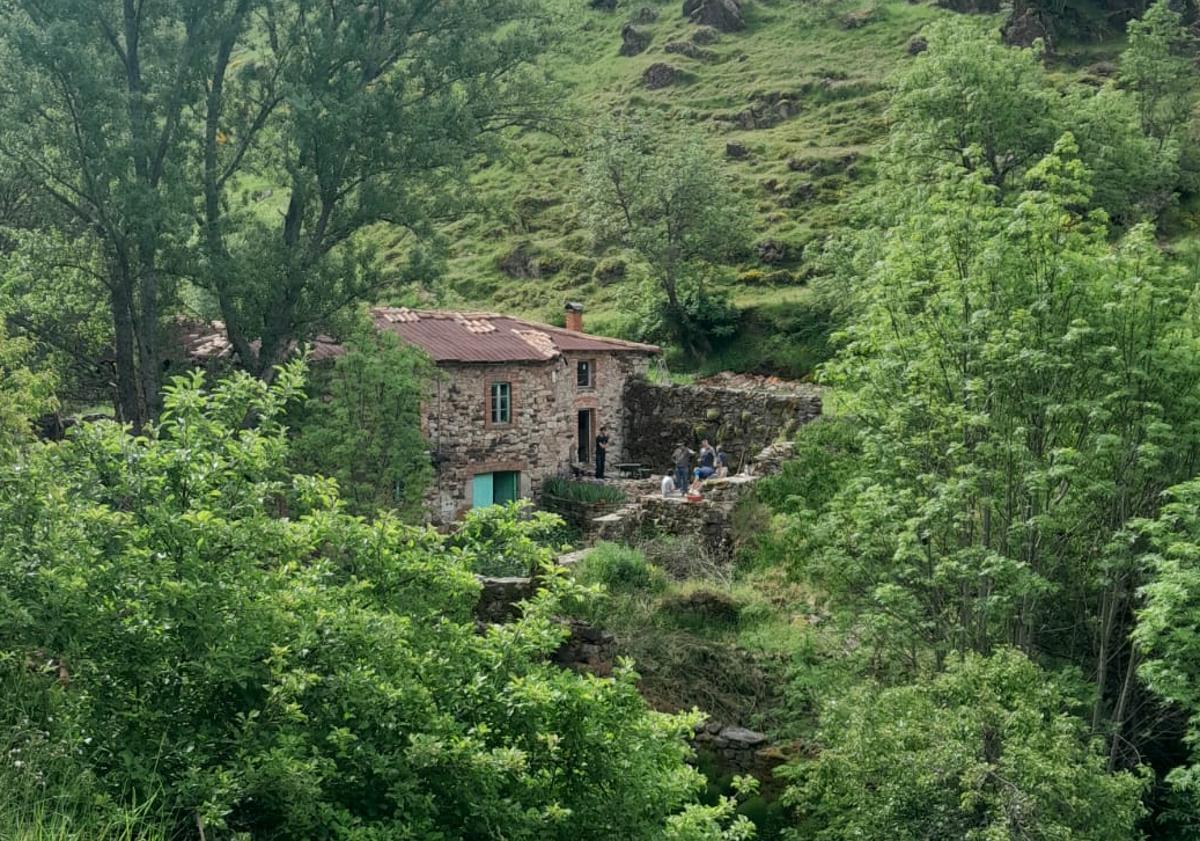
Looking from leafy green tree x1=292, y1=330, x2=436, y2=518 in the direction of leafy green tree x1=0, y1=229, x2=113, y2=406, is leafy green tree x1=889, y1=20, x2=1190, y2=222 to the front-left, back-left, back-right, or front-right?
back-right
